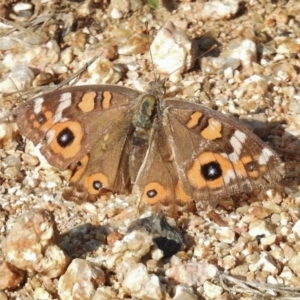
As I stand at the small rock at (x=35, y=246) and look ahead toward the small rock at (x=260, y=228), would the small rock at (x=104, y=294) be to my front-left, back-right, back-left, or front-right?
front-right

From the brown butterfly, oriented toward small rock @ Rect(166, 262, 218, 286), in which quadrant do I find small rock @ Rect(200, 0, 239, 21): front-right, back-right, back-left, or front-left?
back-left

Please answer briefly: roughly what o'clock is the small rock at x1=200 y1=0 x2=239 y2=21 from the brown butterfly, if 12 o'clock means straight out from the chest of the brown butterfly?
The small rock is roughly at 1 o'clock from the brown butterfly.

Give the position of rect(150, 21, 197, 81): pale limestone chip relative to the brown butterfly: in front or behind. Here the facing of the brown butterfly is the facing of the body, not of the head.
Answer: in front

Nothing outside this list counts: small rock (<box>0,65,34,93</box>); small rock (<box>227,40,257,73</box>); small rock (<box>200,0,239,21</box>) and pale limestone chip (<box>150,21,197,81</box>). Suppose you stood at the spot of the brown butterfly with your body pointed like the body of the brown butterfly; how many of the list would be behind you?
0

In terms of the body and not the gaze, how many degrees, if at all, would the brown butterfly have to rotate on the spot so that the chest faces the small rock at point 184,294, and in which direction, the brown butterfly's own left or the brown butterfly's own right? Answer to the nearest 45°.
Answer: approximately 180°

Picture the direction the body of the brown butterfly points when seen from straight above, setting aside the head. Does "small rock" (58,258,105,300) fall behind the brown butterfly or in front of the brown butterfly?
behind

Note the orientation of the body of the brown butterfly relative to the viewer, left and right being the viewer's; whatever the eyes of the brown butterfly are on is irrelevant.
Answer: facing away from the viewer

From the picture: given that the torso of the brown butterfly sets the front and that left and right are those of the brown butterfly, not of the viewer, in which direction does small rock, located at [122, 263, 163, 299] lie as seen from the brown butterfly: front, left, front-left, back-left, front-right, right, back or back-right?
back

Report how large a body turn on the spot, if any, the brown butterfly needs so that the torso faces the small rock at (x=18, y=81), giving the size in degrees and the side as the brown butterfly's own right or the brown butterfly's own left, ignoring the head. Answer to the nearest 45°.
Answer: approximately 45° to the brown butterfly's own left

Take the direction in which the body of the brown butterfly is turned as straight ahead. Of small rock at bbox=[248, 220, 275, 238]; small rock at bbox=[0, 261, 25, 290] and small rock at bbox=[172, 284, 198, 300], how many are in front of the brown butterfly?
0

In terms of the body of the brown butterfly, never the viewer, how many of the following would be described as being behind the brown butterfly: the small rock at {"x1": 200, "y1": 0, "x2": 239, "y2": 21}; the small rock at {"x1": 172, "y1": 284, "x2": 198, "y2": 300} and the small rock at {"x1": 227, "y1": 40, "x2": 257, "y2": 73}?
1

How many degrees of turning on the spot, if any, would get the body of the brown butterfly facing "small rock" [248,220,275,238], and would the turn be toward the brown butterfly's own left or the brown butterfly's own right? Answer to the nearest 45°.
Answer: approximately 135° to the brown butterfly's own right

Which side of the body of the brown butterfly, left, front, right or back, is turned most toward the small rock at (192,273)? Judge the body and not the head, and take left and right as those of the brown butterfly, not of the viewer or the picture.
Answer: back

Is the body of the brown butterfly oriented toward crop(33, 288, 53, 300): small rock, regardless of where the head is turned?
no

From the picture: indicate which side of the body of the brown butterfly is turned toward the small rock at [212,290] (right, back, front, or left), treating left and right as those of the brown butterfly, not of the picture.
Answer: back

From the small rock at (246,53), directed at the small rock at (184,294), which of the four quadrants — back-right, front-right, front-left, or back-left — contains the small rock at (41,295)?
front-right

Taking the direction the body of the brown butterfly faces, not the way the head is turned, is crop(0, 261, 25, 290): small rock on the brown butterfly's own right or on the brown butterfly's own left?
on the brown butterfly's own left

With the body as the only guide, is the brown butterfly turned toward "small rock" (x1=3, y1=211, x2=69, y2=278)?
no

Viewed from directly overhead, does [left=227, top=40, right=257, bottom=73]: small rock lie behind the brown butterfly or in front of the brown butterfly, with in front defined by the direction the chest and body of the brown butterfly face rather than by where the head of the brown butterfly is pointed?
in front

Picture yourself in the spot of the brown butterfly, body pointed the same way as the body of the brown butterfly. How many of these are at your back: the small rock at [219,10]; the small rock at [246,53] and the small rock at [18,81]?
0
